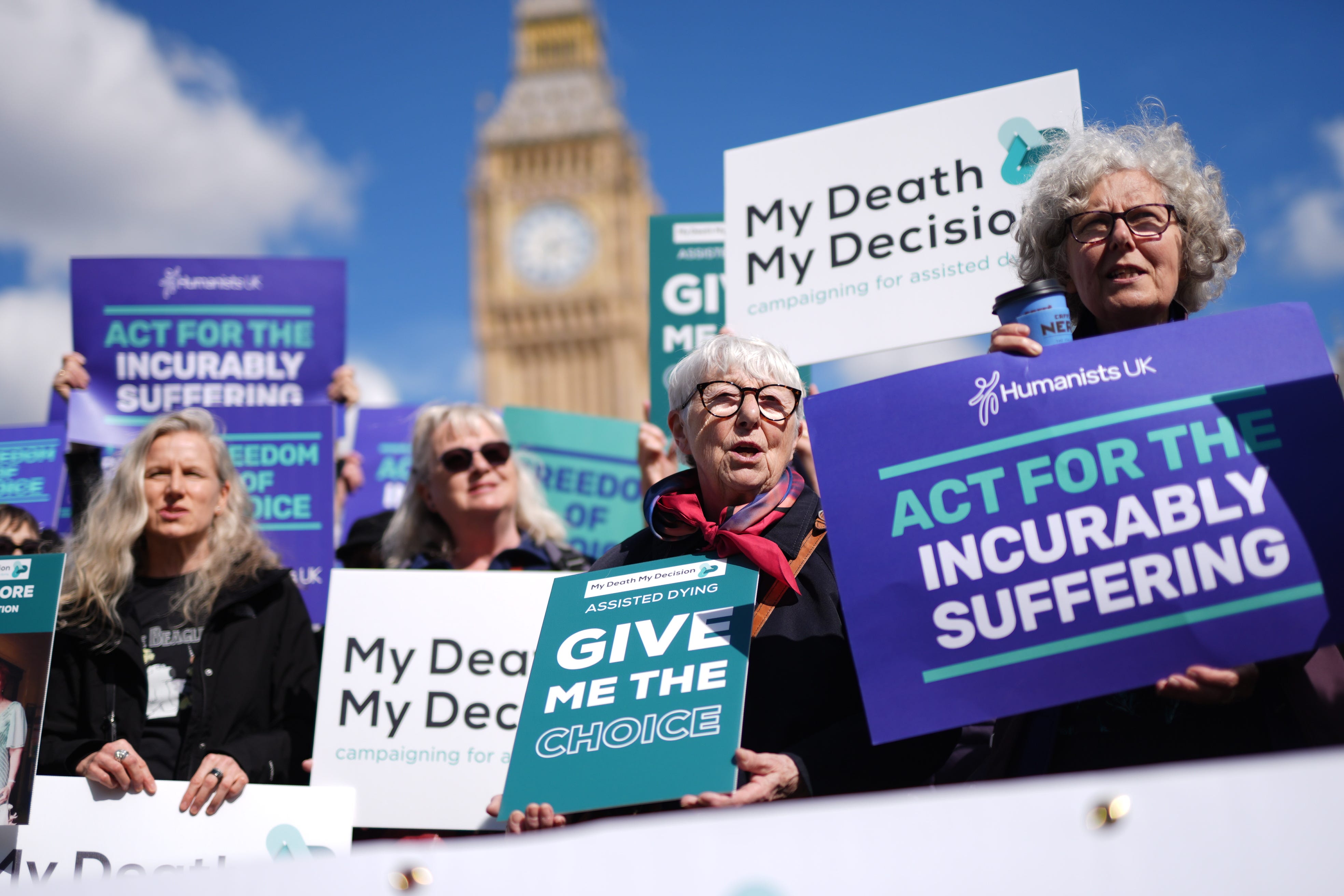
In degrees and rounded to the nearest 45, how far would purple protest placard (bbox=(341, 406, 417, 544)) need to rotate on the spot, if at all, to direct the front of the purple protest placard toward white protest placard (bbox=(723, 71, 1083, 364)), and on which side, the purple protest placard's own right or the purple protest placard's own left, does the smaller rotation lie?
approximately 45° to the purple protest placard's own left

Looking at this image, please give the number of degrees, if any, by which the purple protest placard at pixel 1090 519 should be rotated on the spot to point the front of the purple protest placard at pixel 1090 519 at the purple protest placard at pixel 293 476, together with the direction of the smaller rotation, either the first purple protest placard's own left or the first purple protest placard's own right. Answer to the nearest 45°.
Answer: approximately 135° to the first purple protest placard's own right

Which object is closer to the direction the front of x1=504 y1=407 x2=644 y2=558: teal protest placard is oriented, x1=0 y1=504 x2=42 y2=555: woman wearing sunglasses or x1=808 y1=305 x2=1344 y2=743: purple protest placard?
the purple protest placard

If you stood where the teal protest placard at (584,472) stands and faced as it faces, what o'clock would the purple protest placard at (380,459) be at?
The purple protest placard is roughly at 4 o'clock from the teal protest placard.

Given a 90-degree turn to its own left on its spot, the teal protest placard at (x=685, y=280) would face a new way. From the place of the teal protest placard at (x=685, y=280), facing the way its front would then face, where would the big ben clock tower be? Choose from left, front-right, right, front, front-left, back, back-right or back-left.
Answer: left
